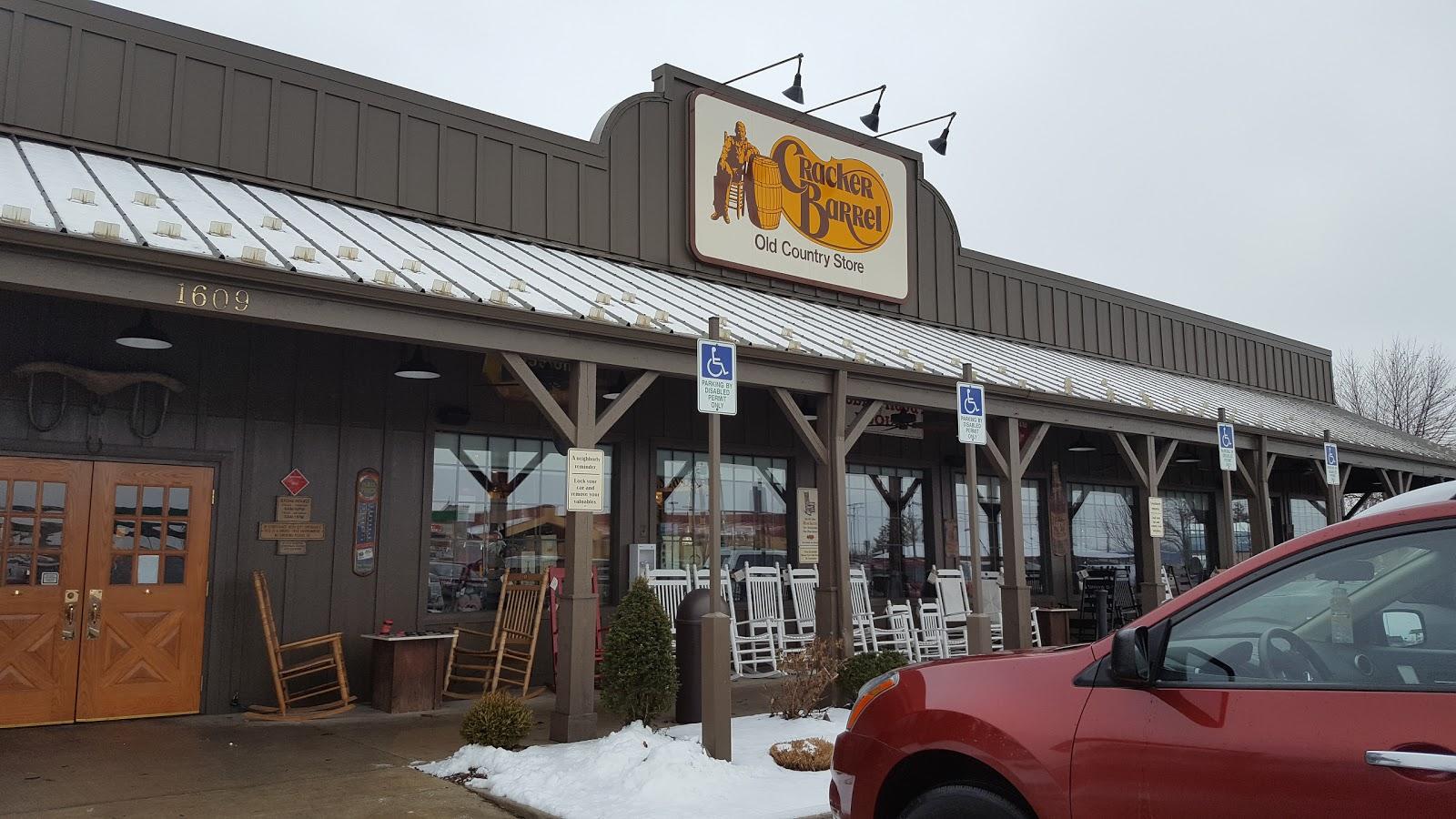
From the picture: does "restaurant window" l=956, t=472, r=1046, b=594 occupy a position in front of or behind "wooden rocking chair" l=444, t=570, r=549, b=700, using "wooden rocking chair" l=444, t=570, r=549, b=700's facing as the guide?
behind

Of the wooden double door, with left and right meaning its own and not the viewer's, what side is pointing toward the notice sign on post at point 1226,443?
left

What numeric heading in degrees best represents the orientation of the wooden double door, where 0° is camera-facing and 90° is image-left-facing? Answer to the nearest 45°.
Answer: approximately 0°

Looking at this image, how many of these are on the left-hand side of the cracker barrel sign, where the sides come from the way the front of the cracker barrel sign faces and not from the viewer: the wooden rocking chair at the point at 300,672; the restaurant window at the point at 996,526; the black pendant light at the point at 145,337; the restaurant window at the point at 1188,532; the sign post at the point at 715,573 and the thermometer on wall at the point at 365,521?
2

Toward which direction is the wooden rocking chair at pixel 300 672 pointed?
to the viewer's right

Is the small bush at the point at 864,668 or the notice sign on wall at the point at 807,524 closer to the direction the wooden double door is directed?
the small bush

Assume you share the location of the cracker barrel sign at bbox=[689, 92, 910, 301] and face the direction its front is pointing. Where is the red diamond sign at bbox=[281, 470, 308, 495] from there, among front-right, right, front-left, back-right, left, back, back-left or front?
right

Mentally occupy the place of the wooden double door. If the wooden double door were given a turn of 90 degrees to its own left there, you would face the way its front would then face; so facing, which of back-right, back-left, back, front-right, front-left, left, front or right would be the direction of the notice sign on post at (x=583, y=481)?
front-right

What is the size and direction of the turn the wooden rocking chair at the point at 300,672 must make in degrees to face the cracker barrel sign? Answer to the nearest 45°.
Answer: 0° — it already faces it

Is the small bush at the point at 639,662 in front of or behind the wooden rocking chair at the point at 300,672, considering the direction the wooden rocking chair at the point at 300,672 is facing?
in front

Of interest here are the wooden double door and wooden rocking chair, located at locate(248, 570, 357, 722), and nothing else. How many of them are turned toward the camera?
1
